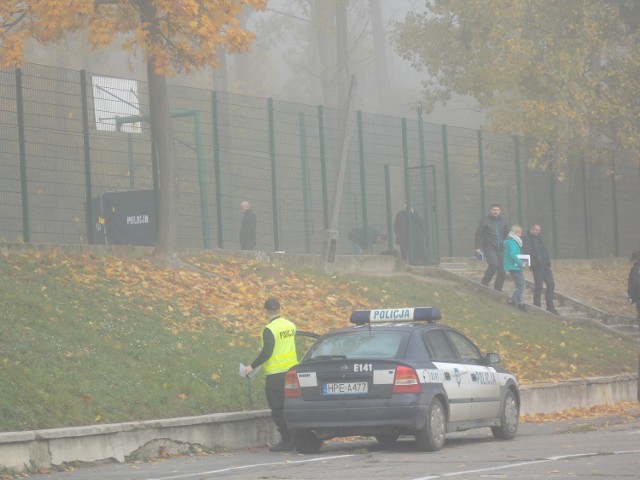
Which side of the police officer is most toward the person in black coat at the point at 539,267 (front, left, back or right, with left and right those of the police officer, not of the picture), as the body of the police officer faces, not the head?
right

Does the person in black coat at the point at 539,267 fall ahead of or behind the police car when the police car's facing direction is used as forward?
ahead

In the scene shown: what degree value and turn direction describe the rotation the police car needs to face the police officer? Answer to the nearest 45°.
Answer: approximately 90° to its left

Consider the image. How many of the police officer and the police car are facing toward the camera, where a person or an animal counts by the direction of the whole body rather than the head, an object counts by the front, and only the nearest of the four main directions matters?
0

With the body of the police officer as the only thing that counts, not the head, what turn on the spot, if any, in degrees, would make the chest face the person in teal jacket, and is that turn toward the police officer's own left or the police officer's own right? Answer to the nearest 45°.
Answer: approximately 90° to the police officer's own right

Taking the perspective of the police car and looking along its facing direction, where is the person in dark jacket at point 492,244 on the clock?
The person in dark jacket is roughly at 11 o'clock from the police car.

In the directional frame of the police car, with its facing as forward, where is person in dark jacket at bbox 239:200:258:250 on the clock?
The person in dark jacket is roughly at 10 o'clock from the police car.

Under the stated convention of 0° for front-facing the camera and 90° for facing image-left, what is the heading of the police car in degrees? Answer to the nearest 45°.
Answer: approximately 225°

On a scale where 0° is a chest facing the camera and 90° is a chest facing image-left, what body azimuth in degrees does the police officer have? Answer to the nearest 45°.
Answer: approximately 135°

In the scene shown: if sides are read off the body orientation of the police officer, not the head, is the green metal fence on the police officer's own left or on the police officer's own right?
on the police officer's own right

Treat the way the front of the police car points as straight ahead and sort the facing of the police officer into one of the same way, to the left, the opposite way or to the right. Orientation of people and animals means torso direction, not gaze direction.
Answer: to the left

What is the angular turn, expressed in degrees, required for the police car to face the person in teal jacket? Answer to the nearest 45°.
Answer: approximately 45° to its left
